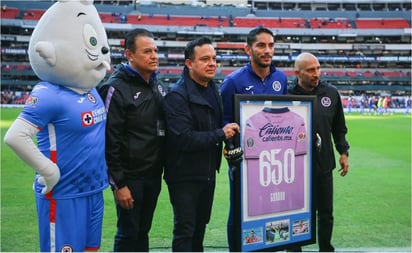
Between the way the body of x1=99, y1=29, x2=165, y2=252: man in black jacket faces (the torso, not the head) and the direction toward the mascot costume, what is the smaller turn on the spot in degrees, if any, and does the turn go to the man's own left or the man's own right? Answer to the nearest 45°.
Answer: approximately 90° to the man's own right

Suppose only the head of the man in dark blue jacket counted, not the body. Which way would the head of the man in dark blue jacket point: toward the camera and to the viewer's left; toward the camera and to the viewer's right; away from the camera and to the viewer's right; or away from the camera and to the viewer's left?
toward the camera and to the viewer's right

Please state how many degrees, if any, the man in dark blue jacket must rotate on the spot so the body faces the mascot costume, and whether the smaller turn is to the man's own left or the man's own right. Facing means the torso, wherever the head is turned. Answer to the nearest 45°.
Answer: approximately 135° to the man's own right

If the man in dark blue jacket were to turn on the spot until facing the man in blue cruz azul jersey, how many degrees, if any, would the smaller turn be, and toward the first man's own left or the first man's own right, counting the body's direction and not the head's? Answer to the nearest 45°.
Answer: approximately 90° to the first man's own left

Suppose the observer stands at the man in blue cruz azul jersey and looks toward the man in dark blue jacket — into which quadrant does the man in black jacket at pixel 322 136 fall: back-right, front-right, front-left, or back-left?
back-left

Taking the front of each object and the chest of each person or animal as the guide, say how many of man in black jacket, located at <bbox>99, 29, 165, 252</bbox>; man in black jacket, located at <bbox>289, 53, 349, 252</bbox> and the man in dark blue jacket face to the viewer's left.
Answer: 0

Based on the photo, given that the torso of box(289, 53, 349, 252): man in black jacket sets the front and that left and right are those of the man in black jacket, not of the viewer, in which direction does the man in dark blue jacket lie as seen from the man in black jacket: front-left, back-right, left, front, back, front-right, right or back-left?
front-right

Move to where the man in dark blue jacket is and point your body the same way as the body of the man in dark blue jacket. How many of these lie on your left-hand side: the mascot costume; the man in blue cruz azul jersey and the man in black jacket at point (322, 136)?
2

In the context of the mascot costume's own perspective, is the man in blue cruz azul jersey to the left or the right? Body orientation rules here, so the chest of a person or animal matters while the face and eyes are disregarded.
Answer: on its left

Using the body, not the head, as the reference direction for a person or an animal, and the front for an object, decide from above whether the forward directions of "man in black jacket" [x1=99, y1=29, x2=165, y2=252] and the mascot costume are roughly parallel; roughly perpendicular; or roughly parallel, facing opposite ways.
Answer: roughly parallel

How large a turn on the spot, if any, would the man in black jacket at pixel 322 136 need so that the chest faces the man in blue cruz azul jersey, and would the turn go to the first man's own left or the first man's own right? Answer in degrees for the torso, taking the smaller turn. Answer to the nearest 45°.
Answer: approximately 45° to the first man's own right

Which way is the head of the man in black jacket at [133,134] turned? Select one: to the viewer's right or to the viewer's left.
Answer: to the viewer's right

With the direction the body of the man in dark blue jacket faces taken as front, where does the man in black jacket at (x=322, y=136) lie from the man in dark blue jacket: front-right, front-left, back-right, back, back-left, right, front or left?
left

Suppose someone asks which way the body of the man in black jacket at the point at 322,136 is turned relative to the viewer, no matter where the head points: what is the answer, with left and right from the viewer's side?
facing the viewer
